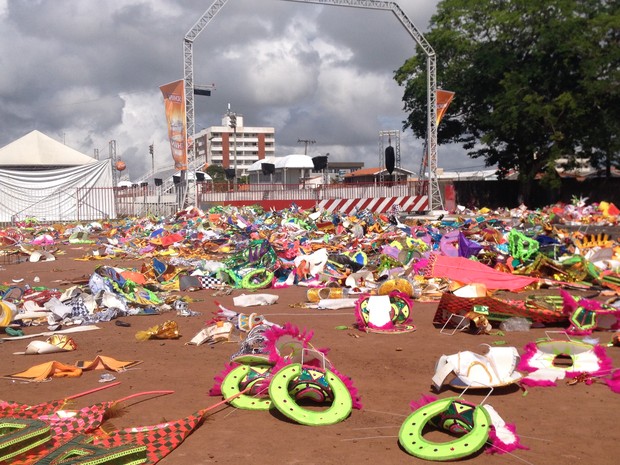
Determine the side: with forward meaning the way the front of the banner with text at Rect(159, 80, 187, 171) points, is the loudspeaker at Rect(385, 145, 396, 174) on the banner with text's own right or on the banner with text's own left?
on the banner with text's own left

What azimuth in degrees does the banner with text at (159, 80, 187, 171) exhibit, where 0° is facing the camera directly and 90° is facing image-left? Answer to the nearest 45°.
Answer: approximately 0°

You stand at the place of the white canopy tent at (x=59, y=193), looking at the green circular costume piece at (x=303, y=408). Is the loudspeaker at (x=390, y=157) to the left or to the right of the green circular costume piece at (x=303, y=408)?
left

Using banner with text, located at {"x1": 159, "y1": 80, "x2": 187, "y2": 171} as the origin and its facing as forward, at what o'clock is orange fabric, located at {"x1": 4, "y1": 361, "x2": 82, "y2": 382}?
The orange fabric is roughly at 12 o'clock from the banner with text.

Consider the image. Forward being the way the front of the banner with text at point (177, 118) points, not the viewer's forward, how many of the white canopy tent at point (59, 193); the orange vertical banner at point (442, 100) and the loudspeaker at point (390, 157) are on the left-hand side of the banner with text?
2

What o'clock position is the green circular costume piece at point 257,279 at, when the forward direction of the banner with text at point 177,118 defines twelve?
The green circular costume piece is roughly at 12 o'clock from the banner with text.

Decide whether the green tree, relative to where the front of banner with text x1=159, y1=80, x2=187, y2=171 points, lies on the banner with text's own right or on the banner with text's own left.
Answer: on the banner with text's own left

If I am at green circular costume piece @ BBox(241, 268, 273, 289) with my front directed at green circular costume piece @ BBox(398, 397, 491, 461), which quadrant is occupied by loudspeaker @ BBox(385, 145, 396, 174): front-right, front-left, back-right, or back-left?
back-left
